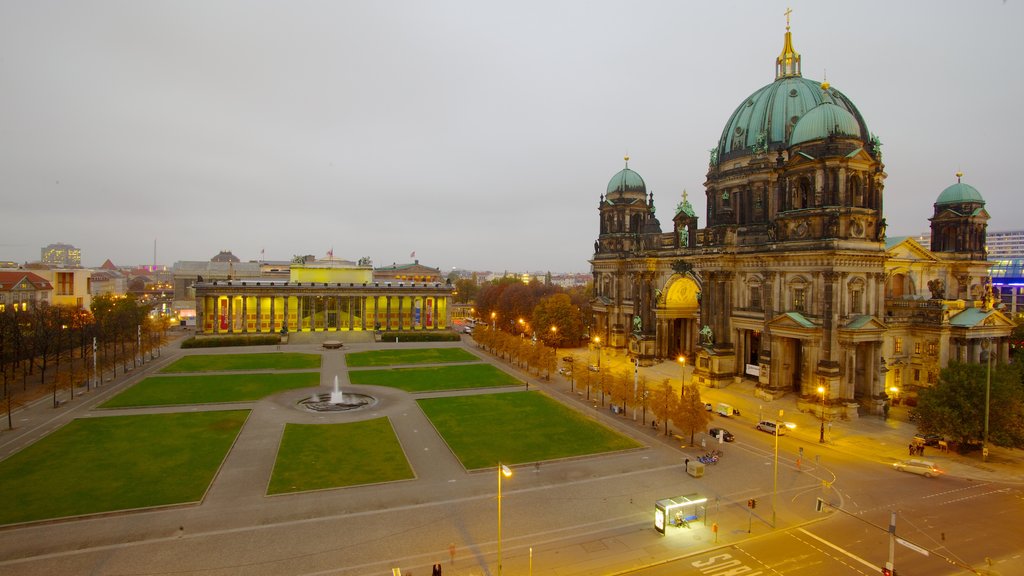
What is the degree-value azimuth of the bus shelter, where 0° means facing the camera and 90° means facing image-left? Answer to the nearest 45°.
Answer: approximately 315°

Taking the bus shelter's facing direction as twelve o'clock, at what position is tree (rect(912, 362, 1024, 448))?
The tree is roughly at 9 o'clock from the bus shelter.

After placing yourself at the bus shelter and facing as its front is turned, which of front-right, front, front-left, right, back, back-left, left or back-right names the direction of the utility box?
back-left

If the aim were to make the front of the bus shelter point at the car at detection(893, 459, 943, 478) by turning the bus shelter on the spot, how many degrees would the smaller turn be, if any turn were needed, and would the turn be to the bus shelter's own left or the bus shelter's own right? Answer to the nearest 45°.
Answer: approximately 90° to the bus shelter's own left

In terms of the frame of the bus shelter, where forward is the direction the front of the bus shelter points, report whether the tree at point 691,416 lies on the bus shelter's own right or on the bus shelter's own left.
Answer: on the bus shelter's own left
